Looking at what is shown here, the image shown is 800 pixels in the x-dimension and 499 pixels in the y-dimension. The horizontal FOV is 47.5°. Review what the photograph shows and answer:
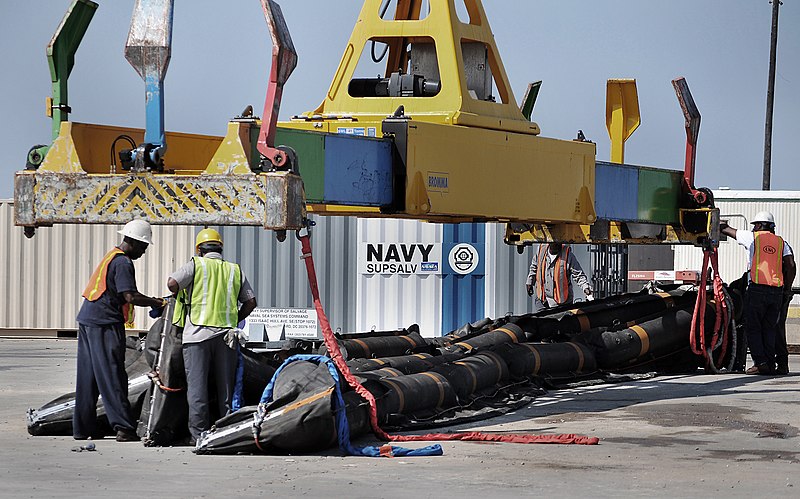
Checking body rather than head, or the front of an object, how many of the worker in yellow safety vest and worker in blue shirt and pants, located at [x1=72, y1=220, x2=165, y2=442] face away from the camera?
1

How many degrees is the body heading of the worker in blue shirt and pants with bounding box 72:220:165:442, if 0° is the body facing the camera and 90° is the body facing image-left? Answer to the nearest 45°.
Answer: approximately 270°

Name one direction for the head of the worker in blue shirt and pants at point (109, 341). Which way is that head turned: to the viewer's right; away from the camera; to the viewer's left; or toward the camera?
to the viewer's right

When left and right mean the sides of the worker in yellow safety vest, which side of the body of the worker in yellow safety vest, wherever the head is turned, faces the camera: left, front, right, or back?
back

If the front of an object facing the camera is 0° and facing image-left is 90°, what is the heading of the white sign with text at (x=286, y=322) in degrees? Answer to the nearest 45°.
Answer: approximately 0°

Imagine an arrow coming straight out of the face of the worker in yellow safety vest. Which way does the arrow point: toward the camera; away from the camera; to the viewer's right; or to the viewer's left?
away from the camera

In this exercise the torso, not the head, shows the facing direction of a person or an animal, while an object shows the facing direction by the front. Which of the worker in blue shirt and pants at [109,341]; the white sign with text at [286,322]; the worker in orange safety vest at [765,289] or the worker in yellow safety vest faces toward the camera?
the white sign with text
